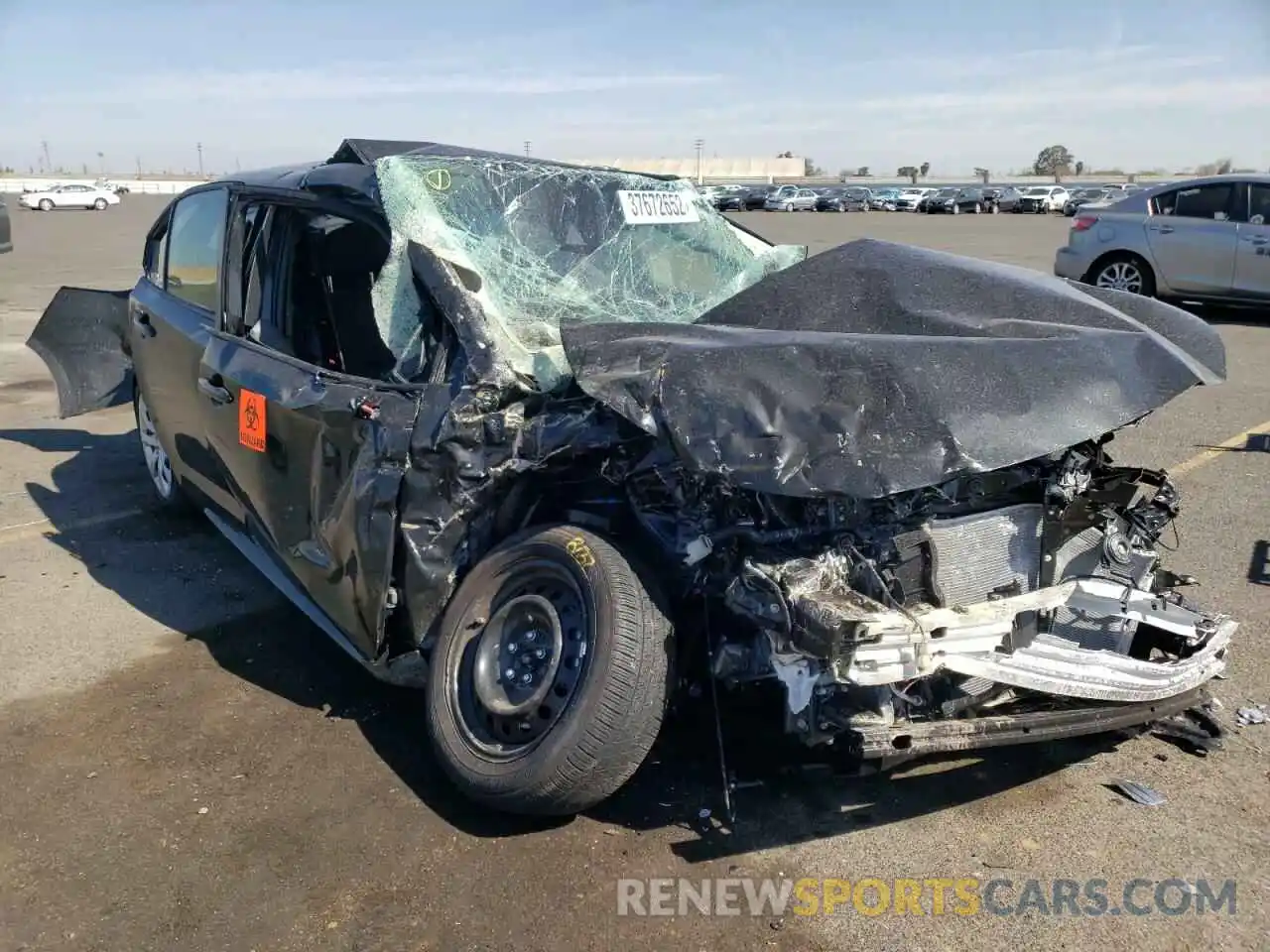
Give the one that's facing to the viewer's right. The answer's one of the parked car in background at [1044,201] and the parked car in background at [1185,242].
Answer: the parked car in background at [1185,242]

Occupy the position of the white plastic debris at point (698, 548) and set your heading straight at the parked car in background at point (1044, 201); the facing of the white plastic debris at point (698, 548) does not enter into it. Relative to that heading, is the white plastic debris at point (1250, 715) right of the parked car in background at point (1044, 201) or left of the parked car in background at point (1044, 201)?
right

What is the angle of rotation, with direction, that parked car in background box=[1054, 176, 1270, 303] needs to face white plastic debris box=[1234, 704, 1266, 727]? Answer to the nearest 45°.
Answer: approximately 90° to its right

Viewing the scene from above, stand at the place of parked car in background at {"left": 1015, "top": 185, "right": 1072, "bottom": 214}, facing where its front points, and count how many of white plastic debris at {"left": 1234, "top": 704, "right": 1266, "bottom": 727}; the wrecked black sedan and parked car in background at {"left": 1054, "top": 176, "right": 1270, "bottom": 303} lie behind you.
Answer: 0

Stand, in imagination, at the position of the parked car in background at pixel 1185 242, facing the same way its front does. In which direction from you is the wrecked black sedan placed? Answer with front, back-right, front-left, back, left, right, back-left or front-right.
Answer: right

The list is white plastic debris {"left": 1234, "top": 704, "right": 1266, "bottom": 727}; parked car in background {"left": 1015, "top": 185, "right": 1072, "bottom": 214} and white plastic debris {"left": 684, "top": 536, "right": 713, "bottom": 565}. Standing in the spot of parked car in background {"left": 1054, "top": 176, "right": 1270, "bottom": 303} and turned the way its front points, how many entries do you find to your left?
1

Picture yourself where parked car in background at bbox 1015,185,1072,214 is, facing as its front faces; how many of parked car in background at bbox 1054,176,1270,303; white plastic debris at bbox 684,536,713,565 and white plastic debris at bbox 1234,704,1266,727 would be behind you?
0

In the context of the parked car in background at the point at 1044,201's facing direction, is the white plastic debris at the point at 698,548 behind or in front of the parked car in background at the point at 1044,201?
in front

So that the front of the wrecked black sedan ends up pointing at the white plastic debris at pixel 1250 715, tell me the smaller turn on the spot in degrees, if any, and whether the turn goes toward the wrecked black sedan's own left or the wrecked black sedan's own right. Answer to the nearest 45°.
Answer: approximately 45° to the wrecked black sedan's own left

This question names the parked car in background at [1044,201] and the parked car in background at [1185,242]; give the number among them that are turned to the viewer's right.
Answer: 1

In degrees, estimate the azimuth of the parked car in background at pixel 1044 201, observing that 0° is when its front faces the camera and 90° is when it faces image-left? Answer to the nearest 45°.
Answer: approximately 45°

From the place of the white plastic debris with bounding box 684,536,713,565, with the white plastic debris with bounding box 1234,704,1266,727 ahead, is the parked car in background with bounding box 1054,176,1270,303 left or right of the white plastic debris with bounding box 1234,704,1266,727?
left

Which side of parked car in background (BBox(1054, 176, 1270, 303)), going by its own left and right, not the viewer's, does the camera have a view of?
right

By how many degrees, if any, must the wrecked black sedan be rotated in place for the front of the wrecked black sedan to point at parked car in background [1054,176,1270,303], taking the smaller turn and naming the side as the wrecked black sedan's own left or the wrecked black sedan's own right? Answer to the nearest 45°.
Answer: approximately 90° to the wrecked black sedan's own left

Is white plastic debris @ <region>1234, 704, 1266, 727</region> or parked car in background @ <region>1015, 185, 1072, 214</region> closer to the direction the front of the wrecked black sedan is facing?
the white plastic debris

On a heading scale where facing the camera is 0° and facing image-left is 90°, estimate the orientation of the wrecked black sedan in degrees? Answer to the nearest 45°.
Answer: approximately 315°
